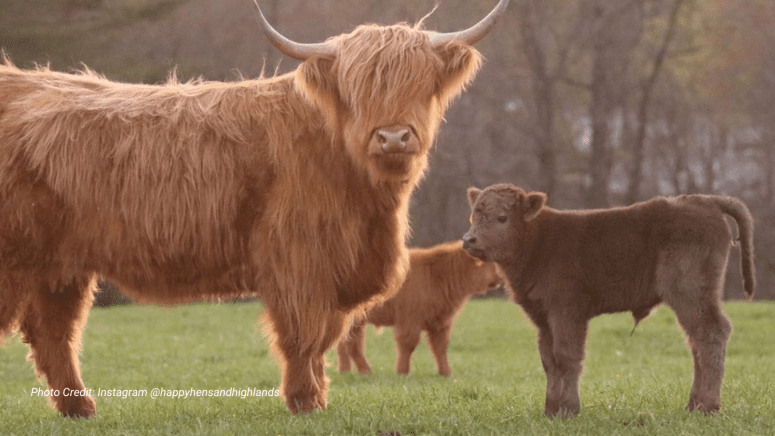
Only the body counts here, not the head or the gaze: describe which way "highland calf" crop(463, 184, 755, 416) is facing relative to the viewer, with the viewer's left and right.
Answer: facing to the left of the viewer

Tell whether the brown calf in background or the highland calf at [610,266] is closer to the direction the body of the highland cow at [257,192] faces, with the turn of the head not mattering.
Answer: the highland calf

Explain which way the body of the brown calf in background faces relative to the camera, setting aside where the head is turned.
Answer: to the viewer's right

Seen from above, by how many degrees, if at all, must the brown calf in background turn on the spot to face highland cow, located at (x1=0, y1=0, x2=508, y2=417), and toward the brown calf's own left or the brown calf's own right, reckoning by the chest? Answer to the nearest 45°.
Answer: approximately 90° to the brown calf's own right

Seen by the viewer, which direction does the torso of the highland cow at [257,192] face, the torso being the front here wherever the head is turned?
to the viewer's right

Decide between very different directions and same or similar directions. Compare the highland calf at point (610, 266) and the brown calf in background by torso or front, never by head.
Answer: very different directions

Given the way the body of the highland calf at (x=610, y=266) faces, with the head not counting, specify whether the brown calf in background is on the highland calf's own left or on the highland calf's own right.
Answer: on the highland calf's own right
